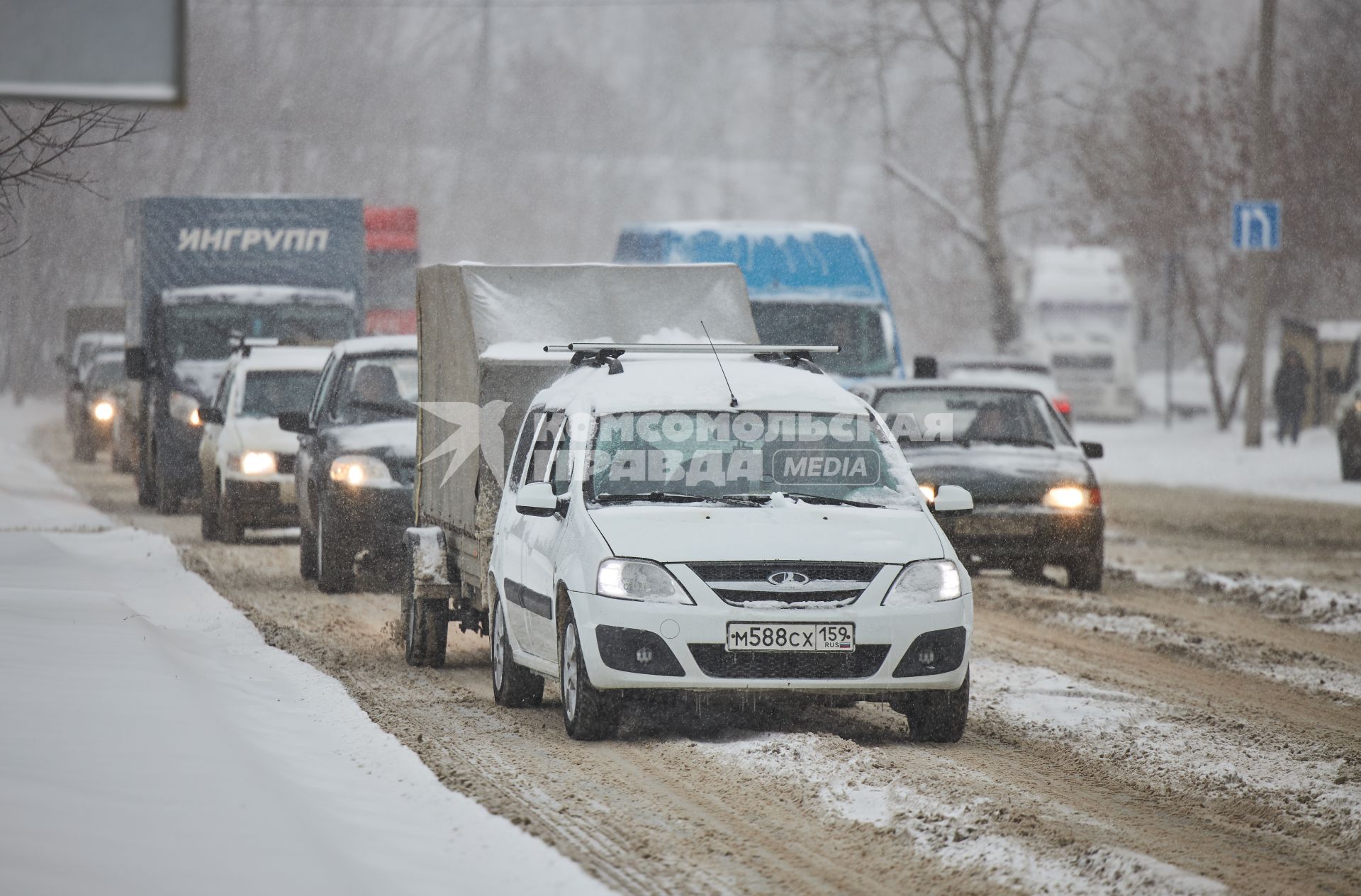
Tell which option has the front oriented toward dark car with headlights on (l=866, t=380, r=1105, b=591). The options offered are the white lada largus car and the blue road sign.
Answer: the blue road sign

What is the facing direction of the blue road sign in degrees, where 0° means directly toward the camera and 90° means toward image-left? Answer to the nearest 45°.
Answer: approximately 0°

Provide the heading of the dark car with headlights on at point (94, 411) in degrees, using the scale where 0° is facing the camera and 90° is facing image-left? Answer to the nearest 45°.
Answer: approximately 0°

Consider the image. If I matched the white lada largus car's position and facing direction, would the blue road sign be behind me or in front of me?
behind

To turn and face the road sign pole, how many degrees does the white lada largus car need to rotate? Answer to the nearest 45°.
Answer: approximately 180°

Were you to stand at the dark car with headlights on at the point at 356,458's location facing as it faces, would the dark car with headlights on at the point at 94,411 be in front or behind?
behind

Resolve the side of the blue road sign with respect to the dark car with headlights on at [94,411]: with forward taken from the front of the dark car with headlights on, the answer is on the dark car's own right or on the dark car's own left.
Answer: on the dark car's own left

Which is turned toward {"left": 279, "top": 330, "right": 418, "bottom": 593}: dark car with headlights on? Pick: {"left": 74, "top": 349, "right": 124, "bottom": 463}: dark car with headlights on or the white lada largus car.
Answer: {"left": 74, "top": 349, "right": 124, "bottom": 463}: dark car with headlights on

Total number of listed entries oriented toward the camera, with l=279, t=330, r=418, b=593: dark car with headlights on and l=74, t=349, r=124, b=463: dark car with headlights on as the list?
2

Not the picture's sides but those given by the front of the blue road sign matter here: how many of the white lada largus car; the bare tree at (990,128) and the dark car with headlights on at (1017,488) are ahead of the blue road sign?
2
